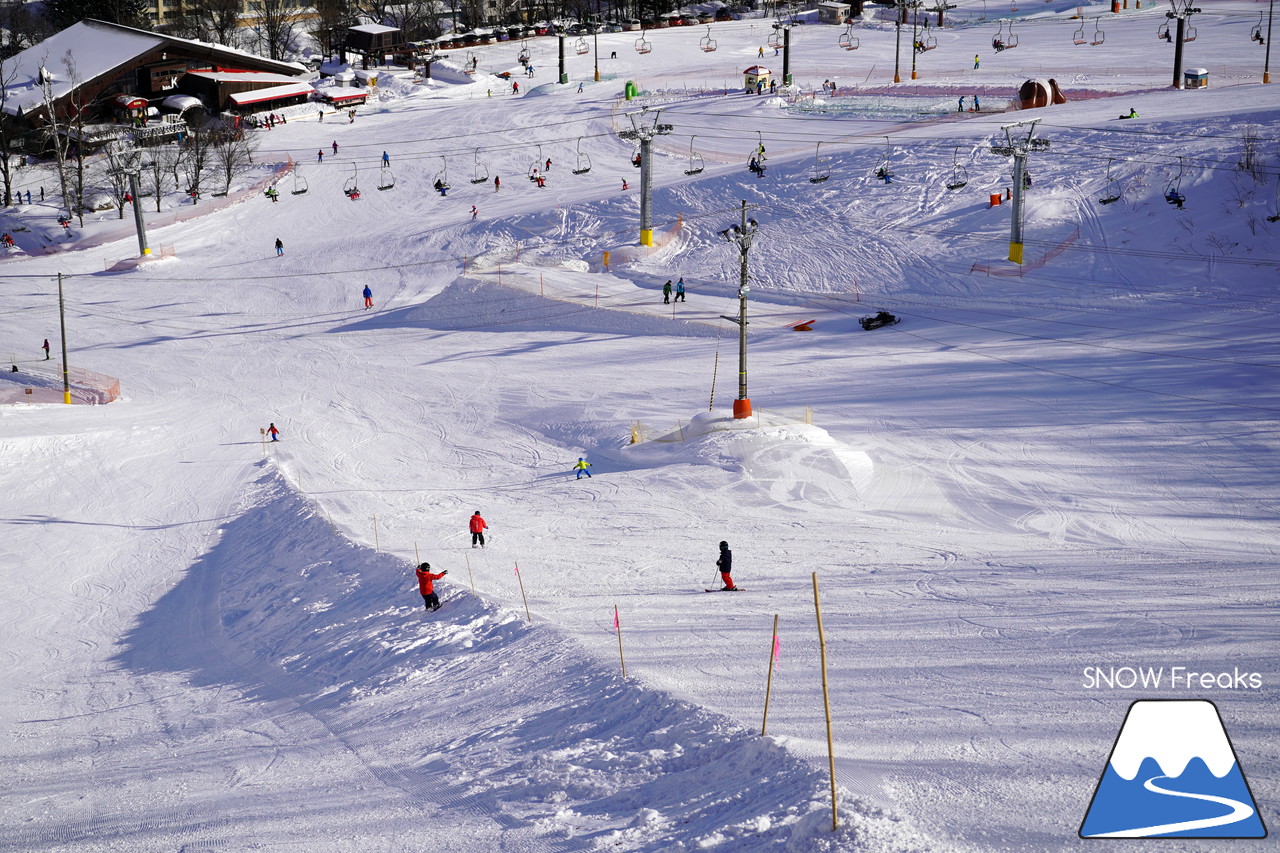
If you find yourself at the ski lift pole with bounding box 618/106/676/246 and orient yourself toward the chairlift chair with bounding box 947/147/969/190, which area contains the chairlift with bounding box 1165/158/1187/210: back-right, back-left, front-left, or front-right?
front-right

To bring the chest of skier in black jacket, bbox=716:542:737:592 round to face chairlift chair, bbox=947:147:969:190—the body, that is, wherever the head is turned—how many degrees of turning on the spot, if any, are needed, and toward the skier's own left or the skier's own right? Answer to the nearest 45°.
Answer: approximately 90° to the skier's own right

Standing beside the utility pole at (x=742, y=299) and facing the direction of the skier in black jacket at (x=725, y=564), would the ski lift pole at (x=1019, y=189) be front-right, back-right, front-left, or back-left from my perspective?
back-left

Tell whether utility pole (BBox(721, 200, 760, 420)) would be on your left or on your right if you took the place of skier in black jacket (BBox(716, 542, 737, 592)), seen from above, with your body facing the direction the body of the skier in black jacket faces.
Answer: on your right
